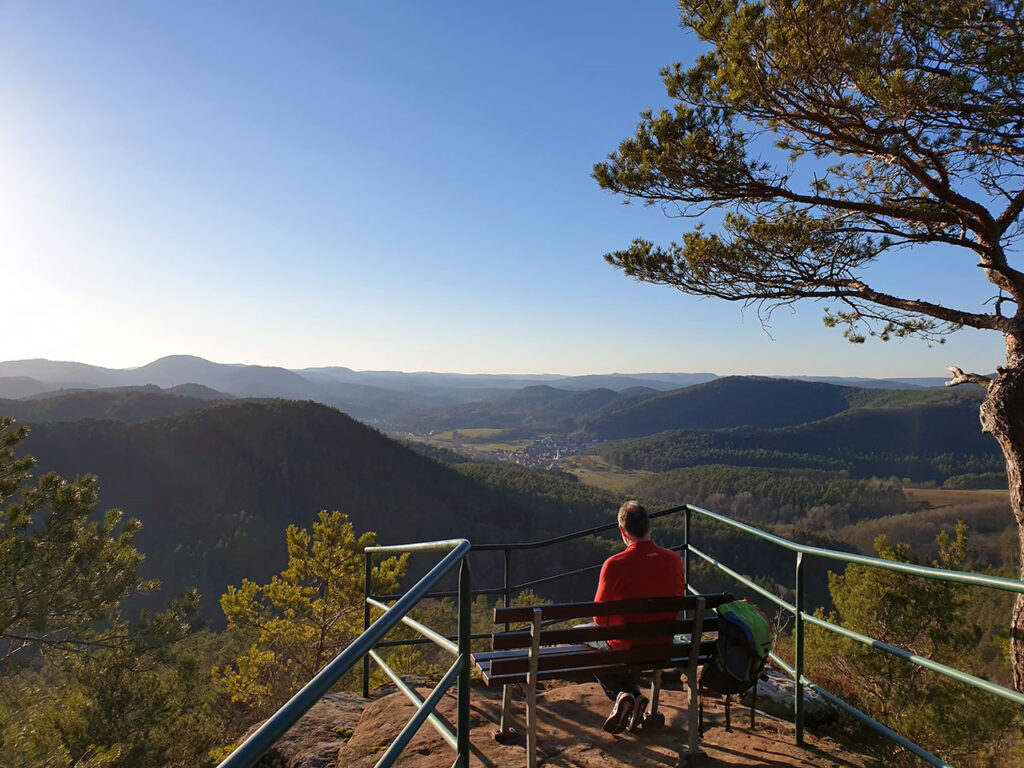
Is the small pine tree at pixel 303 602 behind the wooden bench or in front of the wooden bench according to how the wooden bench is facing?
in front

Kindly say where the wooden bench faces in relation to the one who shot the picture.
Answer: facing away from the viewer
